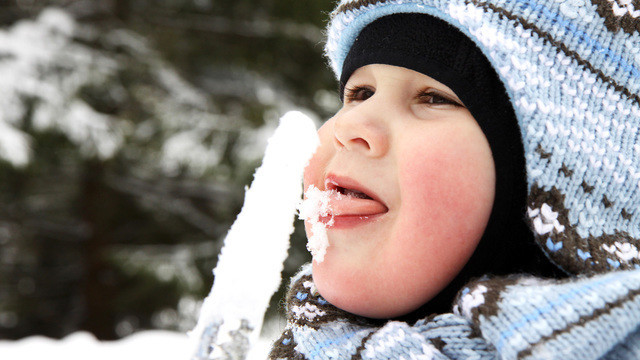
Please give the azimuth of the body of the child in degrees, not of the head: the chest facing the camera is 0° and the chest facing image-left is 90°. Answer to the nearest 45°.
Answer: approximately 45°

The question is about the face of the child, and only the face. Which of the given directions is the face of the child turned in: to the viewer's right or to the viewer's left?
to the viewer's left
